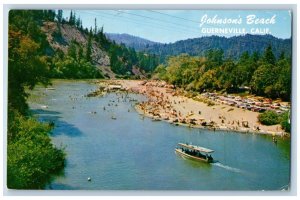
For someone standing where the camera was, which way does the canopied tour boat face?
facing away from the viewer and to the left of the viewer
